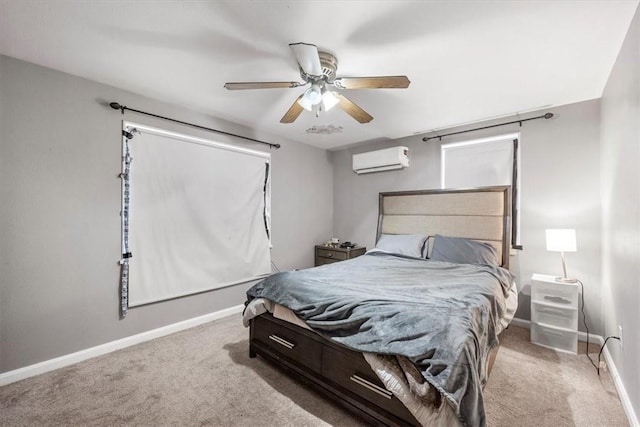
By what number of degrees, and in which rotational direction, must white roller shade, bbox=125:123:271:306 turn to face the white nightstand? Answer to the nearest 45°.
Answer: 0° — it already faces it

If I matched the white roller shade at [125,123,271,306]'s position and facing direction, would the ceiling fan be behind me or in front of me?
in front

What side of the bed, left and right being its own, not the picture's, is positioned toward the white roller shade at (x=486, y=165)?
back

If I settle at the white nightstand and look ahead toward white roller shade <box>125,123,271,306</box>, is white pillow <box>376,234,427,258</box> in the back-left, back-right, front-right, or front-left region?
front-right

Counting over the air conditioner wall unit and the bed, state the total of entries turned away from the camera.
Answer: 0

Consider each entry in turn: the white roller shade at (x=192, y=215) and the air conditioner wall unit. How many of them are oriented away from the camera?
0

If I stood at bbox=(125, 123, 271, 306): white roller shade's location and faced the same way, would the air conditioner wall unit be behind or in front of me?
in front

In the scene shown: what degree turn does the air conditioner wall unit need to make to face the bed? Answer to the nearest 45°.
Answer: approximately 45° to its left

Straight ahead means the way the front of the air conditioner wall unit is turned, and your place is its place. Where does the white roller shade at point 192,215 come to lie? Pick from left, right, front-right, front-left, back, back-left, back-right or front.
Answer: front

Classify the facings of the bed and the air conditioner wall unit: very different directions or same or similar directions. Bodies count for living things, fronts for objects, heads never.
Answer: same or similar directions

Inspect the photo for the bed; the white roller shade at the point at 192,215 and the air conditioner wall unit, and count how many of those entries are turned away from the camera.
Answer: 0

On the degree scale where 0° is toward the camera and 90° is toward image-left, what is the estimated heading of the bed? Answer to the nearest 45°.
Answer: approximately 45°

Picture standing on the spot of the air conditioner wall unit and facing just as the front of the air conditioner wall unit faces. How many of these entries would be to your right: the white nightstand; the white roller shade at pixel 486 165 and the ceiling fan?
0
